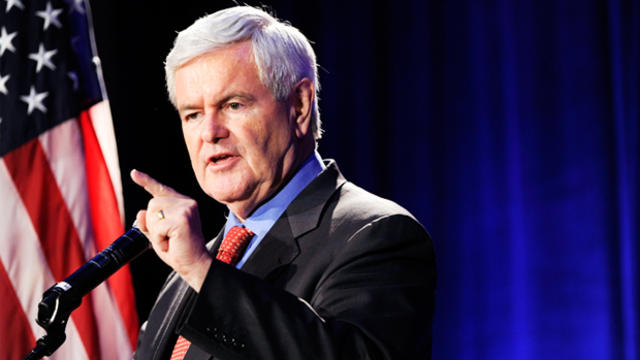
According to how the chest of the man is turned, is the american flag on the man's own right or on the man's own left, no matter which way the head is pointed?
on the man's own right

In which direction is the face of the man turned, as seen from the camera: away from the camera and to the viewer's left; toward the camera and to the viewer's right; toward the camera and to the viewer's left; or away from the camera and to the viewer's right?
toward the camera and to the viewer's left

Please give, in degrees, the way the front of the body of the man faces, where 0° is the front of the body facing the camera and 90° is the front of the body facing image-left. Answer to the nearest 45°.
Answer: approximately 45°
